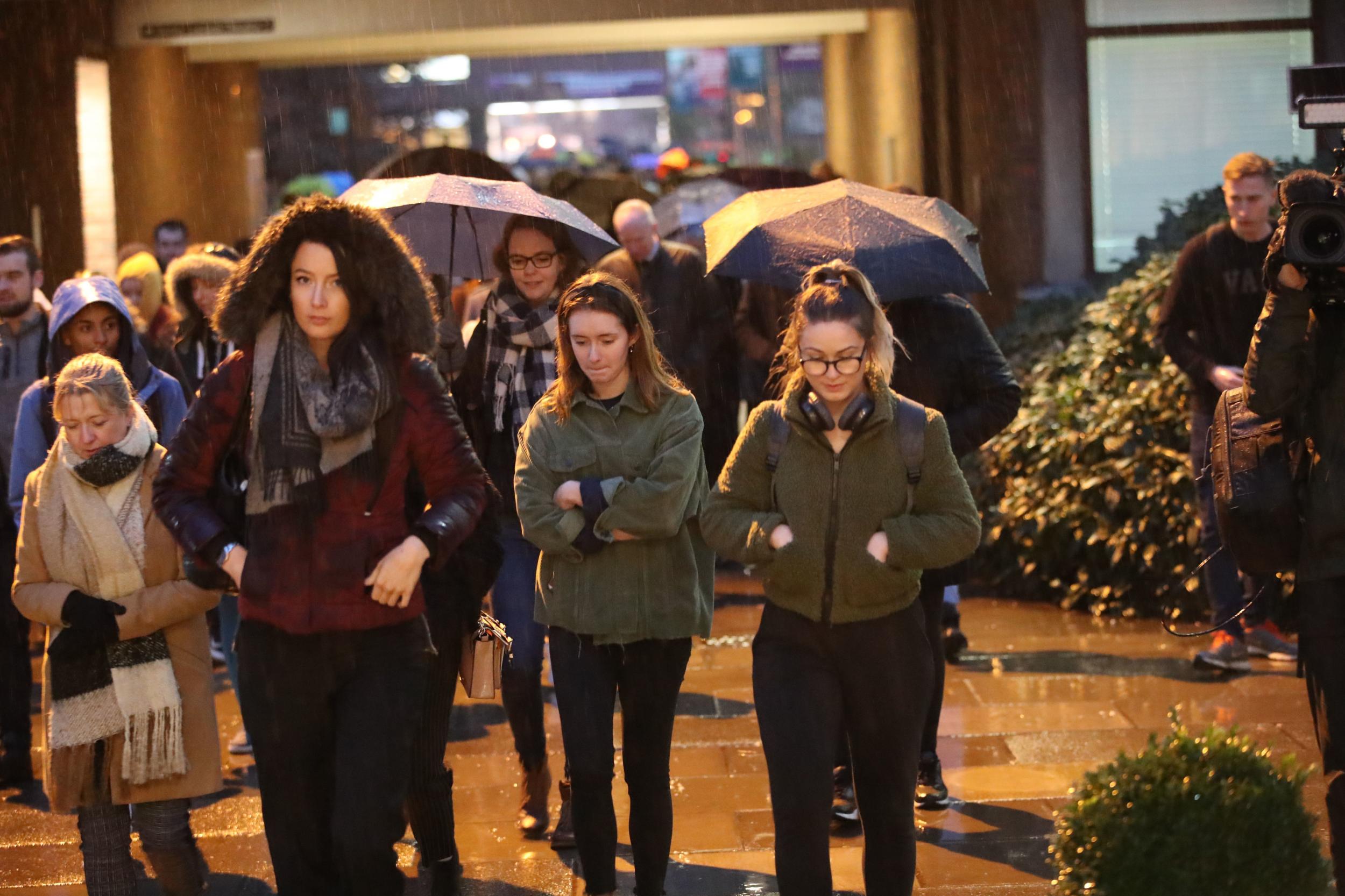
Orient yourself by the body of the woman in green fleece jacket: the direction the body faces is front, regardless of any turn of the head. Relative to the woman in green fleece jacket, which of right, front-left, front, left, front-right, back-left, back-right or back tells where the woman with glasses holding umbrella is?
back-right

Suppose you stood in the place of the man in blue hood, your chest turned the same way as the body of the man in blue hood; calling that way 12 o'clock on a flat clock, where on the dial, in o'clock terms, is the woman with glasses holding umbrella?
The woman with glasses holding umbrella is roughly at 10 o'clock from the man in blue hood.

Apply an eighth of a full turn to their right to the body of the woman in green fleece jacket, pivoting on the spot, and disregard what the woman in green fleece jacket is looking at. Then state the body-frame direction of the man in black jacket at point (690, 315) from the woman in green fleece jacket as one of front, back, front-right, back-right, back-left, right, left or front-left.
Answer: back-right

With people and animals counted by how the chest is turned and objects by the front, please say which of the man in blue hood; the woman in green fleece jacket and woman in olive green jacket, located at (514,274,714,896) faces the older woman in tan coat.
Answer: the man in blue hood

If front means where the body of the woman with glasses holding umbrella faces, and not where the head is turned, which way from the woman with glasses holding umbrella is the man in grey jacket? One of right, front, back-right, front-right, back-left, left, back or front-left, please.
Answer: back-right

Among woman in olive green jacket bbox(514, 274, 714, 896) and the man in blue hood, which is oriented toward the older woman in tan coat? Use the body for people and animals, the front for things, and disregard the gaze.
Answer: the man in blue hood

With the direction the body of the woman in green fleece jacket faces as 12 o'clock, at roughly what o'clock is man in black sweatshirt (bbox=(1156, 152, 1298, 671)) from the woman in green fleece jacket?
The man in black sweatshirt is roughly at 7 o'clock from the woman in green fleece jacket.

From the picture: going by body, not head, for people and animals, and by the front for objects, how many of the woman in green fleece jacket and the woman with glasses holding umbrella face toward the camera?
2

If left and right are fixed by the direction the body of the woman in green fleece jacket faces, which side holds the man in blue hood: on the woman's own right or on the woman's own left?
on the woman's own right
